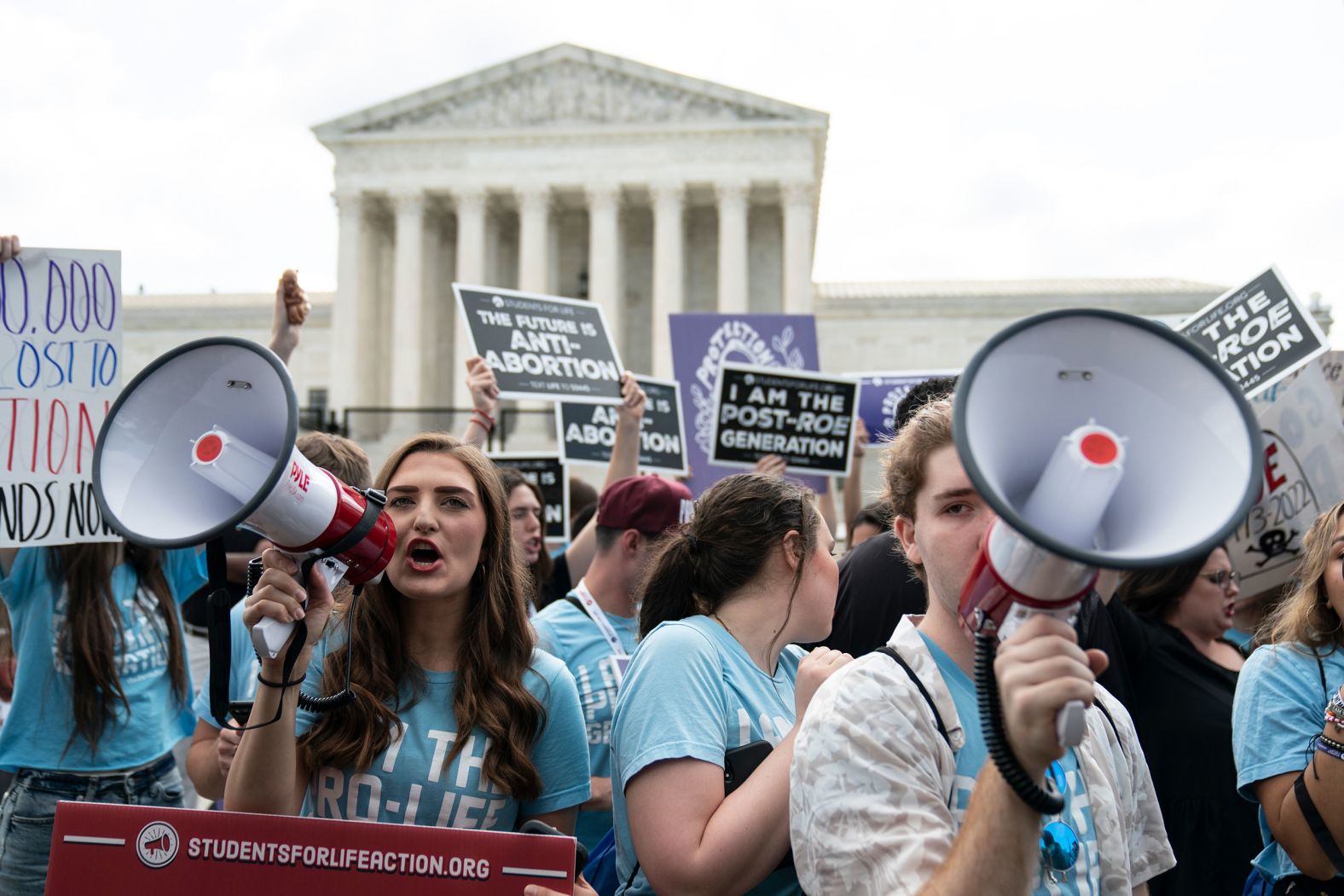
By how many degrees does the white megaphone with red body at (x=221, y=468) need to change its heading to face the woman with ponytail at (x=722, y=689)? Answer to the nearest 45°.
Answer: approximately 135° to its left

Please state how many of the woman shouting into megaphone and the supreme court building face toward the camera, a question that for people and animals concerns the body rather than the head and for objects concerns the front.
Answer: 2

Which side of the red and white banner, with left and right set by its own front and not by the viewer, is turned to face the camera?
front

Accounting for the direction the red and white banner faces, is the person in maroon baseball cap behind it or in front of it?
behind

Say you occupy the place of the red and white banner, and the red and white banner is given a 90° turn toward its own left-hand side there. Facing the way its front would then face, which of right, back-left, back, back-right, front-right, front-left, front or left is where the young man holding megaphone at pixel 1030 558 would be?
front-right

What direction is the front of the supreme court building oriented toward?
toward the camera

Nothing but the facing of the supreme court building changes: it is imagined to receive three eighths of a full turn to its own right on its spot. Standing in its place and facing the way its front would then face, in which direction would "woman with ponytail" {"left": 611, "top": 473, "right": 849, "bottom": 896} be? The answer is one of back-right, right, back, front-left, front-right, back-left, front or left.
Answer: back-left

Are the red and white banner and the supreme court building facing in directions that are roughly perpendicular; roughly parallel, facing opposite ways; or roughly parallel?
roughly parallel

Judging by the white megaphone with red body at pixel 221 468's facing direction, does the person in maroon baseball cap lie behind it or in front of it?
behind

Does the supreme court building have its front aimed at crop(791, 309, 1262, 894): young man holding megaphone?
yes

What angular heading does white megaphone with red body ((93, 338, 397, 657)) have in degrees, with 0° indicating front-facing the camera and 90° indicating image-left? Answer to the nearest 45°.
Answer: approximately 45°

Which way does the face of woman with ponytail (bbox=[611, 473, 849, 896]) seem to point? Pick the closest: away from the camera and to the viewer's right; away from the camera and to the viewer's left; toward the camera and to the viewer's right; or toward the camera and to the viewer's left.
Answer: away from the camera and to the viewer's right

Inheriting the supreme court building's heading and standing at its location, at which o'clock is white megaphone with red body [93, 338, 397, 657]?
The white megaphone with red body is roughly at 12 o'clock from the supreme court building.

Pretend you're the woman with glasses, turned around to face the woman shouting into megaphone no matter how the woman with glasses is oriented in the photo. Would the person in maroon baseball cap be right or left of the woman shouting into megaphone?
right

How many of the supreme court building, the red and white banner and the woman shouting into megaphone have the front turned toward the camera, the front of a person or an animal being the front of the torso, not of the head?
3

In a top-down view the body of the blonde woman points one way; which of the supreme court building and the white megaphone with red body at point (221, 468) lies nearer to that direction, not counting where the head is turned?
the white megaphone with red body
